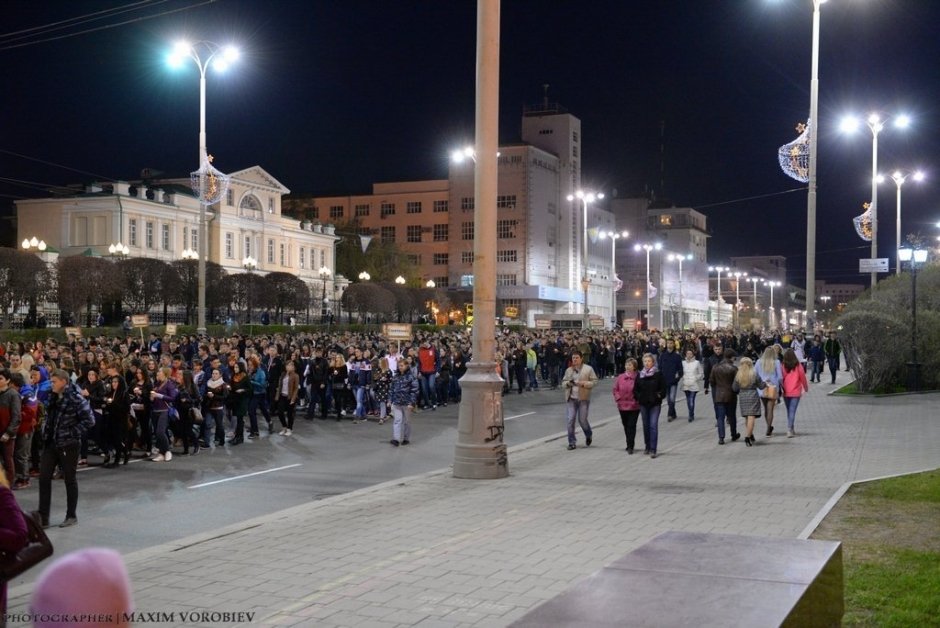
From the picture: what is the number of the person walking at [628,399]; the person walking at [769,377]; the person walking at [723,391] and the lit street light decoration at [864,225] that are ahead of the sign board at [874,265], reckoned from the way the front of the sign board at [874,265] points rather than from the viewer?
3

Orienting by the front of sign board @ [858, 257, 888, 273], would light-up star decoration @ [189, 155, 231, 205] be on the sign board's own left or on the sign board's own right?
on the sign board's own right

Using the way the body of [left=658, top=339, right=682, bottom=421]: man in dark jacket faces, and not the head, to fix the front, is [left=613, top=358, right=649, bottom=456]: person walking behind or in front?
in front

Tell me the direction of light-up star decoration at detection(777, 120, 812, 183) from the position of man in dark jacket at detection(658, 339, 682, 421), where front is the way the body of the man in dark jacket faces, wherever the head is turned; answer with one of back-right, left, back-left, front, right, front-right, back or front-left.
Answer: back-left

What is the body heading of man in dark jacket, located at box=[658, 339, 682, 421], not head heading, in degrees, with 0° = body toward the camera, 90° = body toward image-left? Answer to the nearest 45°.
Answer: approximately 0°

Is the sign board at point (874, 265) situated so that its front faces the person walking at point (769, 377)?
yes

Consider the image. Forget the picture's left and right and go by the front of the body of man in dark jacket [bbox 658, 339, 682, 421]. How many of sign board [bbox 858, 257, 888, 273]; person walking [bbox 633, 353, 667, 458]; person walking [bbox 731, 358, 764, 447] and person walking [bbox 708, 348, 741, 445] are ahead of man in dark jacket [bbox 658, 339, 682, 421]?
3

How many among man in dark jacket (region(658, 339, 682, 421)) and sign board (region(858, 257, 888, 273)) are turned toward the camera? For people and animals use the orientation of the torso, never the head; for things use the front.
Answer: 2

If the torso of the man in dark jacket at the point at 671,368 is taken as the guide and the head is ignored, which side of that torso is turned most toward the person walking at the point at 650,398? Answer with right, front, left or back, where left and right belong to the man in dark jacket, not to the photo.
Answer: front

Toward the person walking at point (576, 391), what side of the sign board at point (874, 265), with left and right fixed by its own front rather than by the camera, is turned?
front

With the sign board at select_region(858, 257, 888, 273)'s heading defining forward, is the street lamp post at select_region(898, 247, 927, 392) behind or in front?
in front

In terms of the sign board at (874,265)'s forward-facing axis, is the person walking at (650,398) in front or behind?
in front
